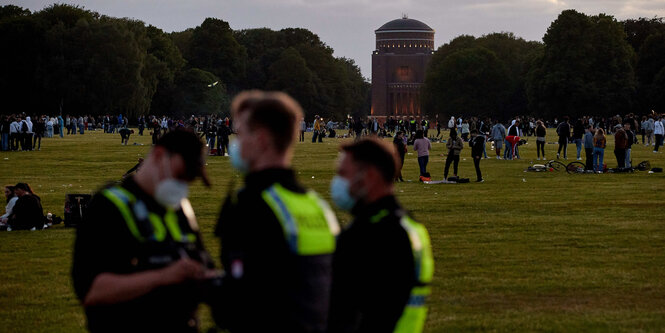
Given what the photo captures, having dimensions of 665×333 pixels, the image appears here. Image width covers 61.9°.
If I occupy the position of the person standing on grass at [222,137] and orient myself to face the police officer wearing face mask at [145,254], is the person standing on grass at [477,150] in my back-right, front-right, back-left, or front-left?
front-left

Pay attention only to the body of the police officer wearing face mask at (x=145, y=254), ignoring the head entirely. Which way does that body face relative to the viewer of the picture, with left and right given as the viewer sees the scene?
facing the viewer and to the right of the viewer

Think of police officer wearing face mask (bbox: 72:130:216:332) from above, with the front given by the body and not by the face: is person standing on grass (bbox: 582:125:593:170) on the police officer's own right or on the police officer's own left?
on the police officer's own left

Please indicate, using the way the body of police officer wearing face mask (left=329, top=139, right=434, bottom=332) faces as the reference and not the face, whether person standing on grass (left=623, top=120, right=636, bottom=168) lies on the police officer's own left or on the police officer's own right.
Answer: on the police officer's own right

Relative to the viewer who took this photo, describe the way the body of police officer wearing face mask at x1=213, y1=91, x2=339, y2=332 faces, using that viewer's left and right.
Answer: facing away from the viewer and to the left of the viewer

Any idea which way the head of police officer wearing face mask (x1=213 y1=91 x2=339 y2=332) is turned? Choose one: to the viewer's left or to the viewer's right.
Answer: to the viewer's left
